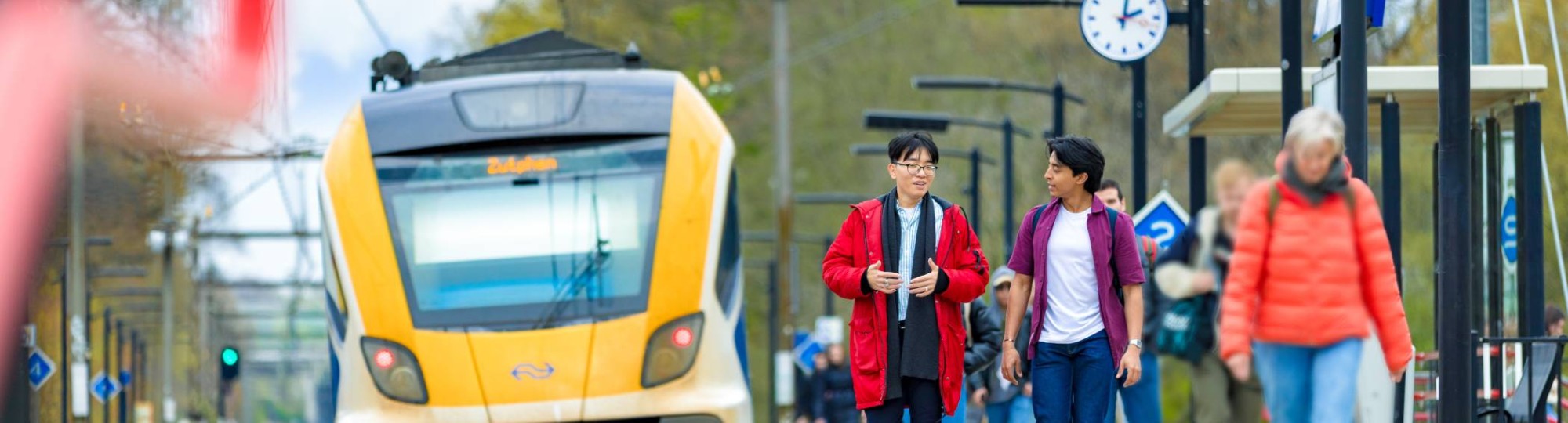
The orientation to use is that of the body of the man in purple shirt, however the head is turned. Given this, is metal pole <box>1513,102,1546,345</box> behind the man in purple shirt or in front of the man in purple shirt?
behind

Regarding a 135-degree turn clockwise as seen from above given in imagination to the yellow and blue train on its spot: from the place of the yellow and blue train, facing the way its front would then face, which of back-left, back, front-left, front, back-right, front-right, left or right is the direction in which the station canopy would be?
back-right

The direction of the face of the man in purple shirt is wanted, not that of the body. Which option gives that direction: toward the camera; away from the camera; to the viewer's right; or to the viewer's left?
to the viewer's left
